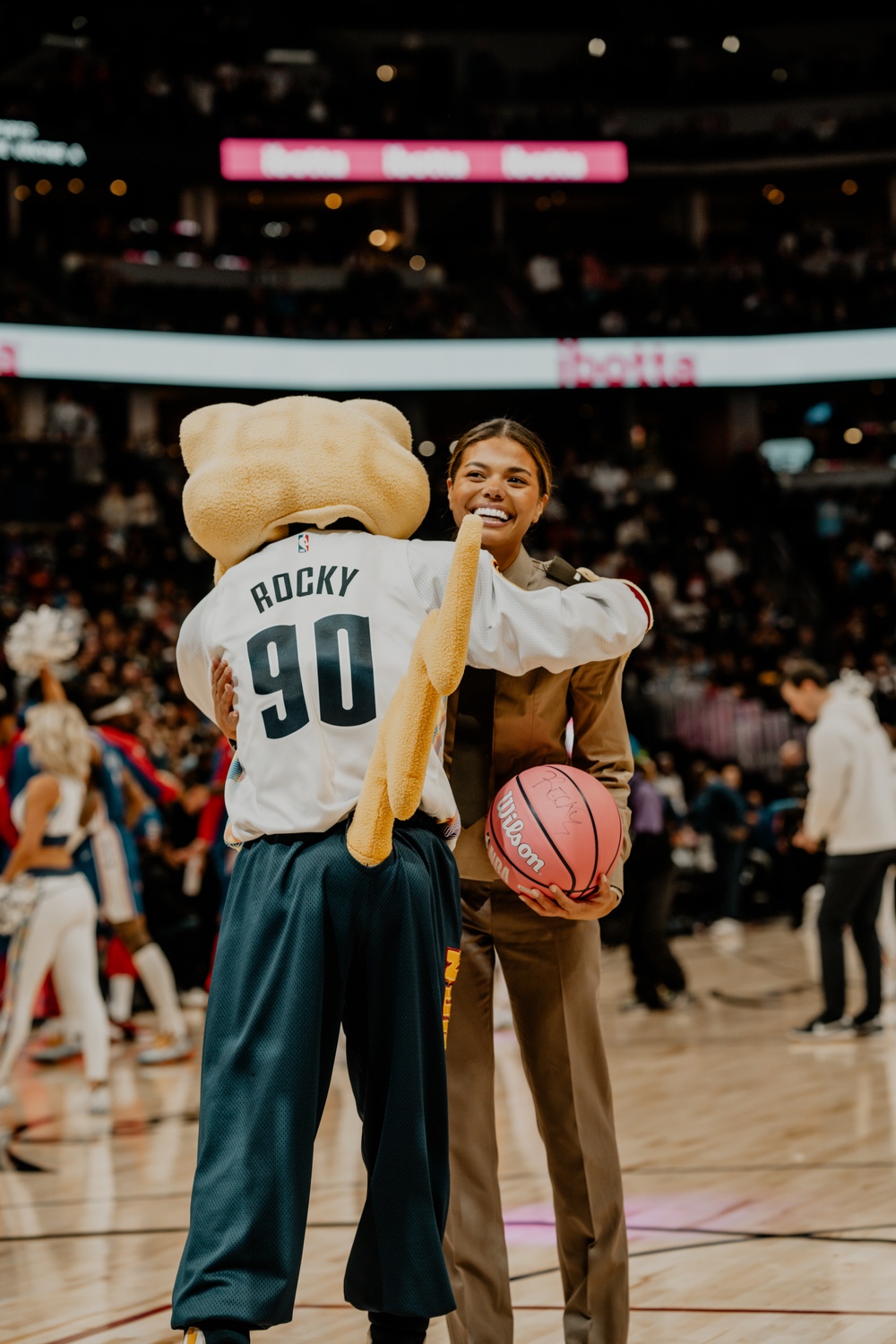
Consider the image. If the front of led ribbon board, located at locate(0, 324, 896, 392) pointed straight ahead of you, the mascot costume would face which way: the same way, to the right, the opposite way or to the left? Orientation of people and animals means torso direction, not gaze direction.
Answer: the opposite way

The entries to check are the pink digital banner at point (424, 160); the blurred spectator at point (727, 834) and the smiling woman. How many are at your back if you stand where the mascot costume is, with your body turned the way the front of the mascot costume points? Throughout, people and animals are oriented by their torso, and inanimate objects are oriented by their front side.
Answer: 0

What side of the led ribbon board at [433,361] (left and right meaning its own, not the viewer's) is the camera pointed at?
front

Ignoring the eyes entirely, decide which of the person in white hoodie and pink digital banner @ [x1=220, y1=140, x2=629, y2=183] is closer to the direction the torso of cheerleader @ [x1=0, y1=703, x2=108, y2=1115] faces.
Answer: the pink digital banner

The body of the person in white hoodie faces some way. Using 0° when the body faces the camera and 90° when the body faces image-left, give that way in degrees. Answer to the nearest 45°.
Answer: approximately 90°

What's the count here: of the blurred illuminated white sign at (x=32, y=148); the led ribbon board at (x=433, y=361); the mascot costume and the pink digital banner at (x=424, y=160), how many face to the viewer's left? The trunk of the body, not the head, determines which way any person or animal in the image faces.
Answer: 0

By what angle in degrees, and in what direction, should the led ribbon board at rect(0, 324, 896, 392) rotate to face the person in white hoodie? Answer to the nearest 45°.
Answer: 0° — it already faces them

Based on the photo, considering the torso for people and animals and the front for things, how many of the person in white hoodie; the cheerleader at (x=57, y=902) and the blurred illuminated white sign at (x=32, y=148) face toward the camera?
1

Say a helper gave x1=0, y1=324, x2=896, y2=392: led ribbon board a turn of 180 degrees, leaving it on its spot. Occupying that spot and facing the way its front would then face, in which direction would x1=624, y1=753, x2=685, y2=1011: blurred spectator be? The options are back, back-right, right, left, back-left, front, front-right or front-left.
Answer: back

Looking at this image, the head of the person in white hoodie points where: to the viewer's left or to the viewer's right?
to the viewer's left

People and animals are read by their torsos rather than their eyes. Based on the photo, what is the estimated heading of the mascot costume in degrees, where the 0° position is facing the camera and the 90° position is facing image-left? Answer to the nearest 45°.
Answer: approximately 180°

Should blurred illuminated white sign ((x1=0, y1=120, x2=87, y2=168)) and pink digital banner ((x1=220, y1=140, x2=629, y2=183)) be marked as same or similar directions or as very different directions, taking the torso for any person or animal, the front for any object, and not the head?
same or similar directions

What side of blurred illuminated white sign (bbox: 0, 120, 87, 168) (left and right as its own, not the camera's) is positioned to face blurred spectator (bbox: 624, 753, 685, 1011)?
front

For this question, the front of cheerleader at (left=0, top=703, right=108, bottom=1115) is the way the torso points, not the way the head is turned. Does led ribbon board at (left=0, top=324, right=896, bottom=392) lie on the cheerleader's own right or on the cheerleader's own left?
on the cheerleader's own right

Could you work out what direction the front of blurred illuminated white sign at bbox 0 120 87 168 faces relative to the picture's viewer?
facing the viewer

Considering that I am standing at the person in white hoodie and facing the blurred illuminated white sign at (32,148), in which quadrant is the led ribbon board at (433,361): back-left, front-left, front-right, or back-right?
front-right

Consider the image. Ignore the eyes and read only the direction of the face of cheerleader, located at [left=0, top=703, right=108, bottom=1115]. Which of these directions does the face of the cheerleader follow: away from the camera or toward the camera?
away from the camera

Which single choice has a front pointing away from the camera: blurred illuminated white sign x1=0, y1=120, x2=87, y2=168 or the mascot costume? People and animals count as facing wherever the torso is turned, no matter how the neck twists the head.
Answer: the mascot costume

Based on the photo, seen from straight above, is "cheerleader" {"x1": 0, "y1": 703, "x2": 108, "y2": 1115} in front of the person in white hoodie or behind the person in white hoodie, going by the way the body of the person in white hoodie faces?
in front
